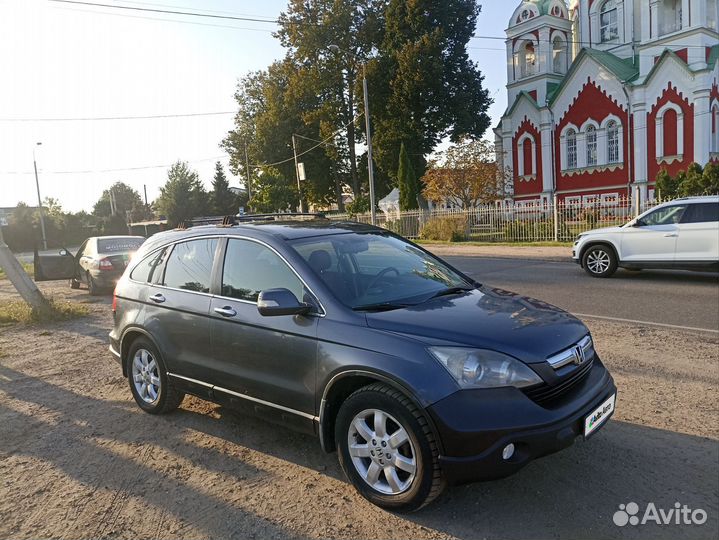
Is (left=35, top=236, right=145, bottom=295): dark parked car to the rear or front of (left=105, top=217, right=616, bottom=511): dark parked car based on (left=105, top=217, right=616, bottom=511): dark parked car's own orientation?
to the rear

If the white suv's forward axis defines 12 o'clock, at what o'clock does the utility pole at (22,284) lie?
The utility pole is roughly at 11 o'clock from the white suv.

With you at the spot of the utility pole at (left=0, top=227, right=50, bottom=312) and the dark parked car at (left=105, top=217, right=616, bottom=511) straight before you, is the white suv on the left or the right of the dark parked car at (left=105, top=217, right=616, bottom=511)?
left

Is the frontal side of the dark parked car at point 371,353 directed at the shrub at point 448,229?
no

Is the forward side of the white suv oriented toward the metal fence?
no

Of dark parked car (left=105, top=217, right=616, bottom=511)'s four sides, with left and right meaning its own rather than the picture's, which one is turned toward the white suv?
left

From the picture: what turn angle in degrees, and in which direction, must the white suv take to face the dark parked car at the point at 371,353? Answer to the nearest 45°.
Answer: approximately 90° to its left

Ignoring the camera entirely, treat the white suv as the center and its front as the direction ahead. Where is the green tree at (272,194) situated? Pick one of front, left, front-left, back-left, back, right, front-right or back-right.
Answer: front-right

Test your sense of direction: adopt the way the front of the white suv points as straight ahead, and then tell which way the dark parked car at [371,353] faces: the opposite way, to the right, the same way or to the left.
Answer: the opposite way

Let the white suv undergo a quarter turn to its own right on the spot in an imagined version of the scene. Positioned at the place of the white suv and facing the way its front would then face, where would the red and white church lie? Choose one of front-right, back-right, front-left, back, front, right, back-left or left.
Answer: front

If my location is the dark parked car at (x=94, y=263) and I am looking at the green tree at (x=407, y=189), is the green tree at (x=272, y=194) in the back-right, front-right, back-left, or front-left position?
front-left

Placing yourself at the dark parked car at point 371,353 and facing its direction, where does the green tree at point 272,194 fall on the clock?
The green tree is roughly at 7 o'clock from the dark parked car.

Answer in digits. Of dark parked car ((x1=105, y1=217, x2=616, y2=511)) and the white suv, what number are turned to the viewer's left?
1

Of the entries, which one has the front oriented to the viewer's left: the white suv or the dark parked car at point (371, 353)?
the white suv

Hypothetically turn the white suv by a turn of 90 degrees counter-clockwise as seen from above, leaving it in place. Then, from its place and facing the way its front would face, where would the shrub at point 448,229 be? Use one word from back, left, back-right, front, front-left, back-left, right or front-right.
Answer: back-right

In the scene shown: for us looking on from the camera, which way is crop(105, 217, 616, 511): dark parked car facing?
facing the viewer and to the right of the viewer

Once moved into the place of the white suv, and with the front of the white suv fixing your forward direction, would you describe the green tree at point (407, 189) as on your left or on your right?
on your right

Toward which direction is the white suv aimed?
to the viewer's left

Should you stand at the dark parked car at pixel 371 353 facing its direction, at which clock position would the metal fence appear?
The metal fence is roughly at 8 o'clock from the dark parked car.
